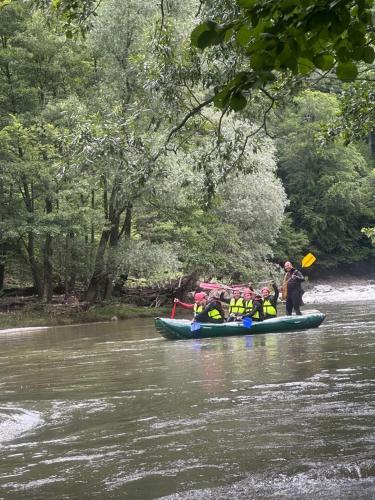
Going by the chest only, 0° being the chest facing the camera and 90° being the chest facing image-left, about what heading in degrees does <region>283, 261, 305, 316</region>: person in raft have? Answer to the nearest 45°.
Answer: approximately 45°

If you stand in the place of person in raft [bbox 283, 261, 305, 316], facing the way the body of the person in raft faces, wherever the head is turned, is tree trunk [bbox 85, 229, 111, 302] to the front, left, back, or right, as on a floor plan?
right

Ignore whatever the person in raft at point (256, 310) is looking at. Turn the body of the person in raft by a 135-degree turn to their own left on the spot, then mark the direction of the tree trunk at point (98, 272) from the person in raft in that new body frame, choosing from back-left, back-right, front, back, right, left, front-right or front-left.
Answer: back-left

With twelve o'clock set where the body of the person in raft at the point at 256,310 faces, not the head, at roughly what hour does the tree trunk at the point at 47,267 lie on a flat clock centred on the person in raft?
The tree trunk is roughly at 3 o'clock from the person in raft.

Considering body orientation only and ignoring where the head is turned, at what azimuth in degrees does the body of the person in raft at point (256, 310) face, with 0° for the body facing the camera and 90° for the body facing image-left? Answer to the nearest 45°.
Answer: approximately 45°

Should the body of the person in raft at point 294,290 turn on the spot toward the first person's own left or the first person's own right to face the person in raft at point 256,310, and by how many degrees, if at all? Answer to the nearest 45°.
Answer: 0° — they already face them
